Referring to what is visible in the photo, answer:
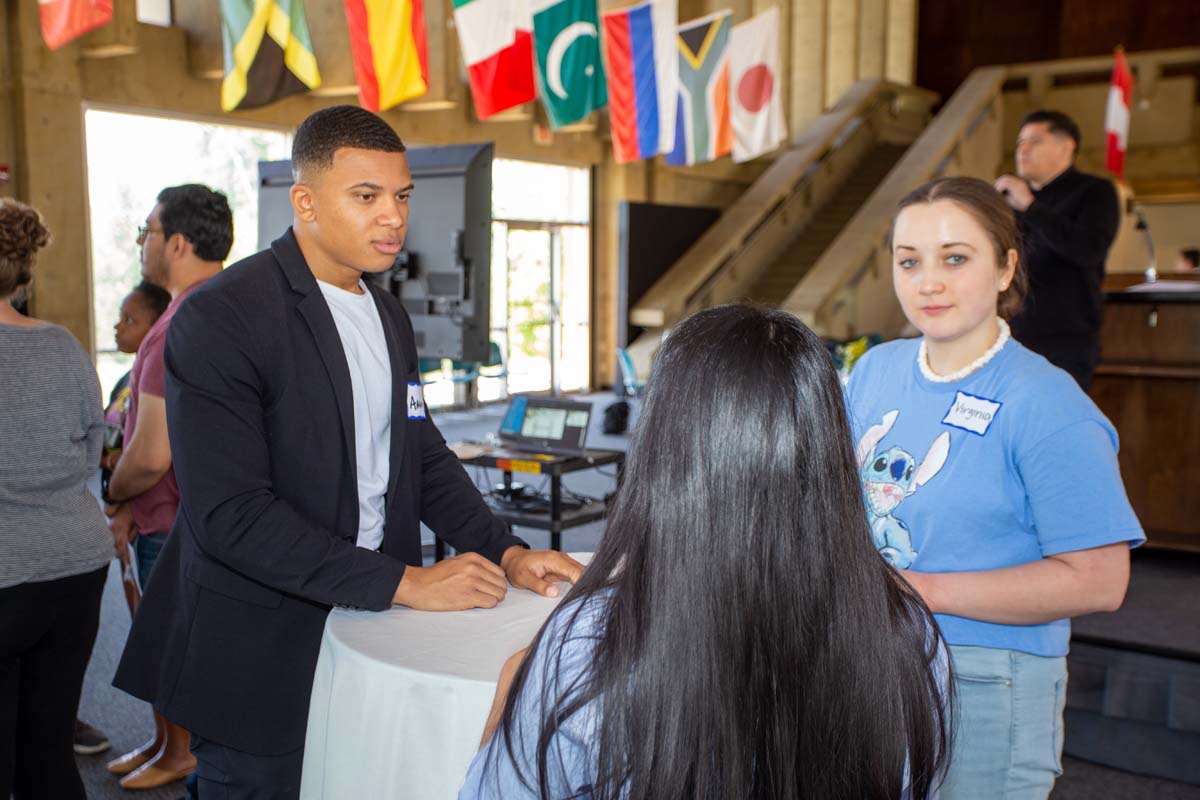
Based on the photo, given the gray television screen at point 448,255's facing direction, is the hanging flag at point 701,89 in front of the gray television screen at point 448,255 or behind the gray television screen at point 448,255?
in front

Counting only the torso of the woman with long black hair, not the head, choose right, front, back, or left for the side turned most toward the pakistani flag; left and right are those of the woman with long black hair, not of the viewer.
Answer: front

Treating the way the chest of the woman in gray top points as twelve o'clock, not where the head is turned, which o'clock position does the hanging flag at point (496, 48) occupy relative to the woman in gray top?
The hanging flag is roughly at 1 o'clock from the woman in gray top.

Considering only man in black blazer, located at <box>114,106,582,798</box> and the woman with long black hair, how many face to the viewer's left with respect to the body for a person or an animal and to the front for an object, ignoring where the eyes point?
0

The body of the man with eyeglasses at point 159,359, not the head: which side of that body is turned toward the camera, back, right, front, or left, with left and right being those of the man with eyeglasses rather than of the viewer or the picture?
left

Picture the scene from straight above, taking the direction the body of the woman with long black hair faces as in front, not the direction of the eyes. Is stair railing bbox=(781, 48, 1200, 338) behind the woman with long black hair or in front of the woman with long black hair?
in front

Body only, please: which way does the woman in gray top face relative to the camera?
away from the camera

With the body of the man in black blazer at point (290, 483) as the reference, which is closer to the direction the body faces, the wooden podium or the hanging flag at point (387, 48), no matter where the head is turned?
the wooden podium

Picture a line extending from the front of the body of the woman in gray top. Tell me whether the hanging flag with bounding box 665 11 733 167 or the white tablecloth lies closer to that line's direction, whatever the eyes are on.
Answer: the hanging flag
